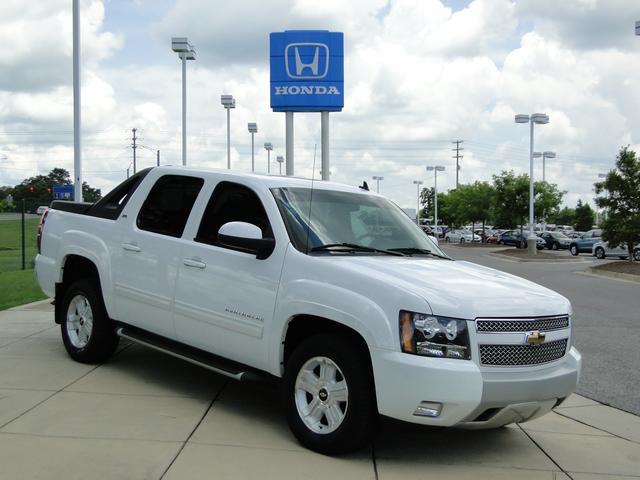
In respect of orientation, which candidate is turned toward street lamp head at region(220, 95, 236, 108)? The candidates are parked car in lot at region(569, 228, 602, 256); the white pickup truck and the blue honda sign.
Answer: the parked car in lot

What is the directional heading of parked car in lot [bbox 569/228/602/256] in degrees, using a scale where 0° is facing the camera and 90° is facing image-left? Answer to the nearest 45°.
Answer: approximately 45°

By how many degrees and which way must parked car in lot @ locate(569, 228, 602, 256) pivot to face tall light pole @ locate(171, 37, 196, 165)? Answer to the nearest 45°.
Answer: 0° — it already faces it

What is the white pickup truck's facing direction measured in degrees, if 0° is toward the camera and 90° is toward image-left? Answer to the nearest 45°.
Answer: approximately 315°

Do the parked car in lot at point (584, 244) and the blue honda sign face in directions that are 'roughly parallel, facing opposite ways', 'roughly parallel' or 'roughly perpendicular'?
roughly perpendicular

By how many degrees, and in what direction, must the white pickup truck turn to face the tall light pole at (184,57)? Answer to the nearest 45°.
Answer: approximately 135° to its left

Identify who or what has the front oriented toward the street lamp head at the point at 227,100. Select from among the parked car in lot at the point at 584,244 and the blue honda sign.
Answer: the parked car in lot

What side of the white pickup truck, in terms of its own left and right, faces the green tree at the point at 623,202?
left

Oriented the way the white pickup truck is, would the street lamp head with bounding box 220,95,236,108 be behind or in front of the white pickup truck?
behind

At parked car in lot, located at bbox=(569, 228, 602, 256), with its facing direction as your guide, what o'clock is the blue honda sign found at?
The blue honda sign is roughly at 11 o'clock from the parked car in lot.
